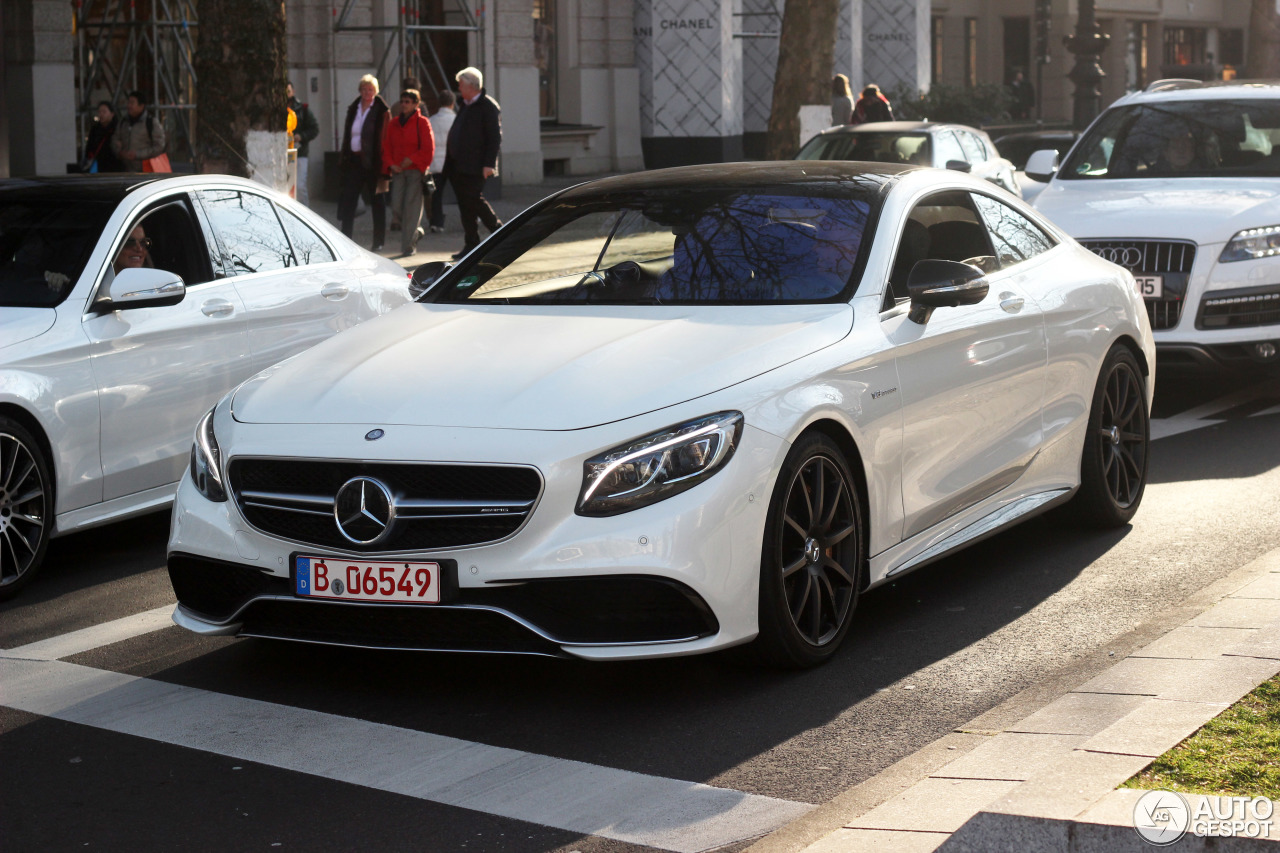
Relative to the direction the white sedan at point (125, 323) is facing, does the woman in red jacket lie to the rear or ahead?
to the rear

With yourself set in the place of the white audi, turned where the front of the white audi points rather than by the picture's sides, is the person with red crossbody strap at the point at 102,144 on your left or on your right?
on your right

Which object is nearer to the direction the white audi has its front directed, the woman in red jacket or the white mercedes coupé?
the white mercedes coupé

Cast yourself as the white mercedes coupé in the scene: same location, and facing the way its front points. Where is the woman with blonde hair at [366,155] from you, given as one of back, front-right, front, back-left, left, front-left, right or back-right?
back-right
